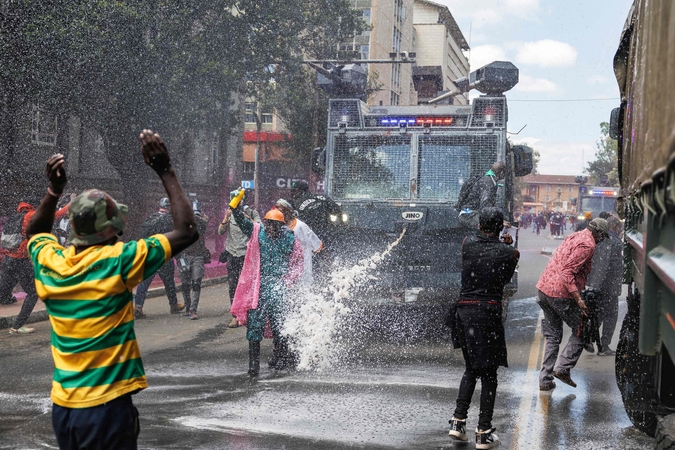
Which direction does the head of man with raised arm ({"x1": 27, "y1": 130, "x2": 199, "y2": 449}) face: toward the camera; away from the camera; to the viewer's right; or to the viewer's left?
away from the camera

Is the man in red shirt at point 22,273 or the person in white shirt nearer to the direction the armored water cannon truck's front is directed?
the person in white shirt

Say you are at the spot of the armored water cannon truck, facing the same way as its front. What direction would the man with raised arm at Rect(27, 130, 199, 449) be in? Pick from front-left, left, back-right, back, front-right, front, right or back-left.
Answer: front

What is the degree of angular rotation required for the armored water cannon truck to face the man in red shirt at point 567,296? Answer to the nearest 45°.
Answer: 0° — it already faces them

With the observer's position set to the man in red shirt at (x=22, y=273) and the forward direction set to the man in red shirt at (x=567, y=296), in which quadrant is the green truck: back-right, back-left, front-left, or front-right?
front-right

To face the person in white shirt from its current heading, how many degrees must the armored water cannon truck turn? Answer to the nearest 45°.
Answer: approximately 45° to its right
